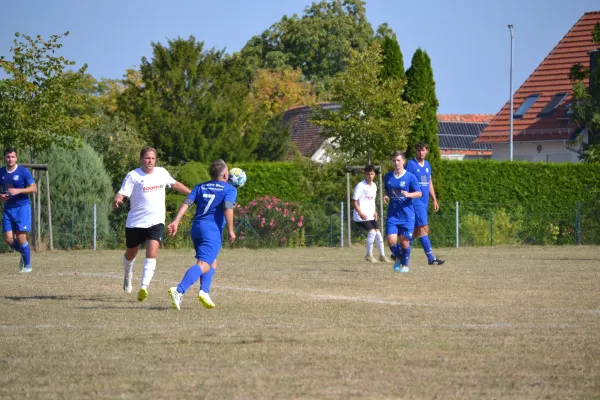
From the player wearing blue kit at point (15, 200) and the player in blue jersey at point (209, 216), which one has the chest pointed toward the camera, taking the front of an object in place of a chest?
the player wearing blue kit

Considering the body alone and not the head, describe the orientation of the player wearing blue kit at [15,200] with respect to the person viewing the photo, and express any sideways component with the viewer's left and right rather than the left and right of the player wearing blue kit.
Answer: facing the viewer

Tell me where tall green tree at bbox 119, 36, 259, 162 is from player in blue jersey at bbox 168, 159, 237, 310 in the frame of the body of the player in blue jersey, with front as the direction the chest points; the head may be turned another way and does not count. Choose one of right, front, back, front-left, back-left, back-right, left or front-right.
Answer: front-left

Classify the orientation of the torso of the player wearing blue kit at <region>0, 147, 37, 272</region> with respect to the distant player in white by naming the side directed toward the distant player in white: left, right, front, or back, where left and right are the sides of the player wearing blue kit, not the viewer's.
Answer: left

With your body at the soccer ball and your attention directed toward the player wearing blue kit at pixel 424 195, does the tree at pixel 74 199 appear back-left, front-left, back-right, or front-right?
front-left

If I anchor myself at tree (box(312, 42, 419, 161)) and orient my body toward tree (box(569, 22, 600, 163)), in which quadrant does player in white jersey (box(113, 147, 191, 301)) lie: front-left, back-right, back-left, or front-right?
back-right

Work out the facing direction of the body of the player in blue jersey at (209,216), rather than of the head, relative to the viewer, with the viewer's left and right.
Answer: facing away from the viewer and to the right of the viewer

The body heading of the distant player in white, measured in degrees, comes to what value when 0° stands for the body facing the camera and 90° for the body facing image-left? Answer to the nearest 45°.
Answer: approximately 315°

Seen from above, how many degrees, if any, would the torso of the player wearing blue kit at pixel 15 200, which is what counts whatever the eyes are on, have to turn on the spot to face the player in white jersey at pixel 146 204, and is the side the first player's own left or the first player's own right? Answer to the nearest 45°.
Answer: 0° — they already face them

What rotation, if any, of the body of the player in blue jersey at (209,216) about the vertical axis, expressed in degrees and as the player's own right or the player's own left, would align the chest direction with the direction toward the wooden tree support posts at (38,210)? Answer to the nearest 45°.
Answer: approximately 45° to the player's own left
